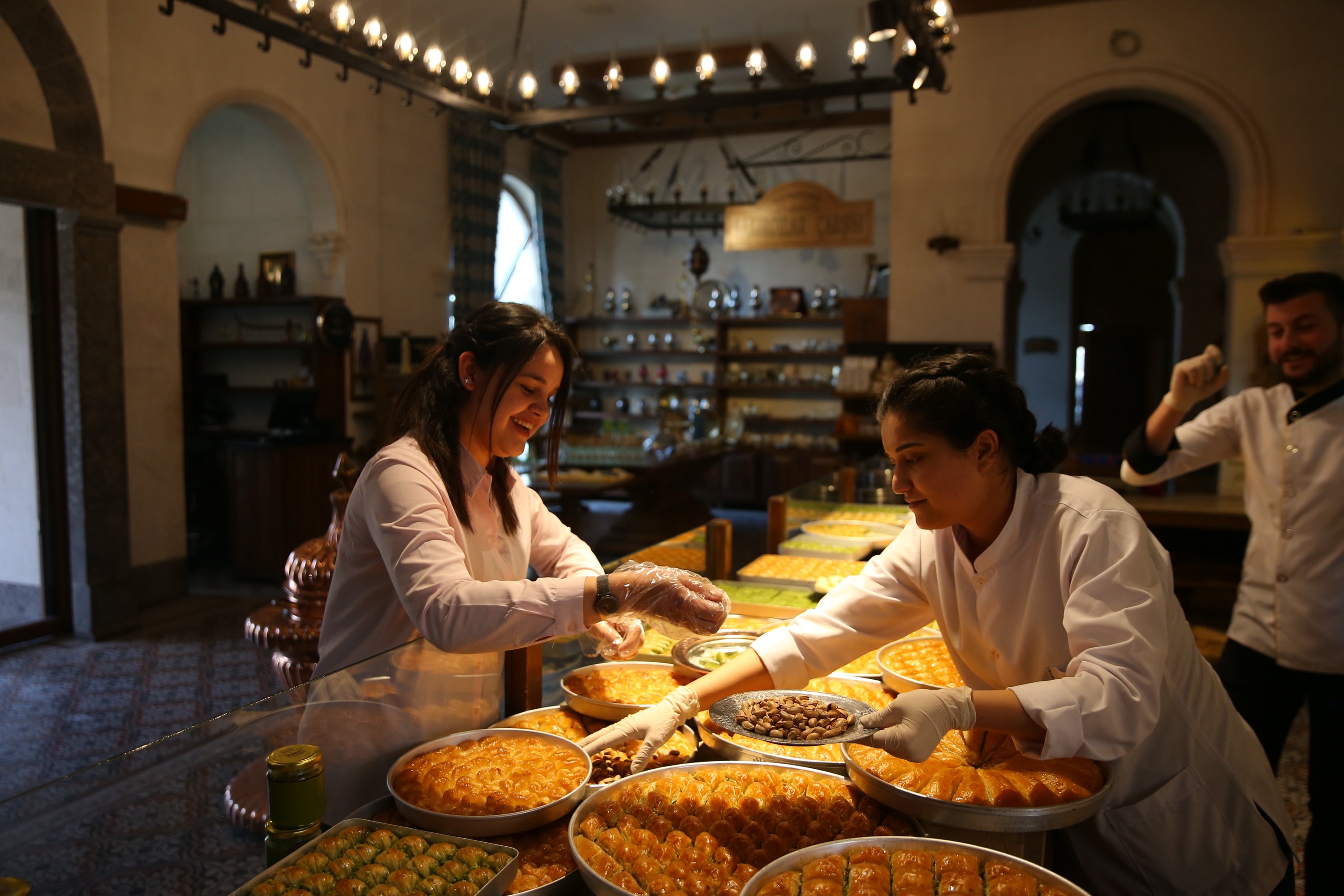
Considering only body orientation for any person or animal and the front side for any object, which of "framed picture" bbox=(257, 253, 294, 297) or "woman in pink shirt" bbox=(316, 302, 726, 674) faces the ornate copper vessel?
the framed picture

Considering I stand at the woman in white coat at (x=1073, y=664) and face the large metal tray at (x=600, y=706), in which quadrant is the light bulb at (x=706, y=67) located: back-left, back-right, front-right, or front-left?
front-right

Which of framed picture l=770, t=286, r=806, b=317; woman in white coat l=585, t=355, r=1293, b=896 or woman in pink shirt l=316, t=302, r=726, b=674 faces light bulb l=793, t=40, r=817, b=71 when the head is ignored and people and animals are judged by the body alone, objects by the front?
the framed picture

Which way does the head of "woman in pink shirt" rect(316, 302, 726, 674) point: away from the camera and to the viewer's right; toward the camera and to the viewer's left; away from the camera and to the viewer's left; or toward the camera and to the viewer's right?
toward the camera and to the viewer's right

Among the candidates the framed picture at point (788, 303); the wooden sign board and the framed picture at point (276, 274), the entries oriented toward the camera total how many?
3

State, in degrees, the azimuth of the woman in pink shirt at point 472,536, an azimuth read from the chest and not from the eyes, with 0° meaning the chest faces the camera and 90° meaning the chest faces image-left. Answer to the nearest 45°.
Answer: approximately 315°

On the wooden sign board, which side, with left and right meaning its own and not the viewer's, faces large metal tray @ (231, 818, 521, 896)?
front

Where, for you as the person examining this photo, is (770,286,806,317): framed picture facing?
facing the viewer

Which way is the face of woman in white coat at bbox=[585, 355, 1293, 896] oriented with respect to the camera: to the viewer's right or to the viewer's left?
to the viewer's left

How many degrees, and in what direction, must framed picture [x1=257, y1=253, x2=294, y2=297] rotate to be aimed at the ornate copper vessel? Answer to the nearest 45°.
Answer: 0° — it already faces it

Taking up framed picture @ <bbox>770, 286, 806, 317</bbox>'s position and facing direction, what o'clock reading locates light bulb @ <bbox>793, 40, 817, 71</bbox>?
The light bulb is roughly at 12 o'clock from the framed picture.

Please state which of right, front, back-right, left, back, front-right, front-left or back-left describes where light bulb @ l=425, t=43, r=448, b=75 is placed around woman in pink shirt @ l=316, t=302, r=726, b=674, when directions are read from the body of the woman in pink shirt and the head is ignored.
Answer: back-left

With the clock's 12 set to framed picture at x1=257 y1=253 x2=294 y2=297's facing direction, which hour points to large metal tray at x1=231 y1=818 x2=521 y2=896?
The large metal tray is roughly at 12 o'clock from the framed picture.

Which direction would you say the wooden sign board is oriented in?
toward the camera

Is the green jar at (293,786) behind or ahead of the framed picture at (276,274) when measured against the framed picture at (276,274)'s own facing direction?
ahead

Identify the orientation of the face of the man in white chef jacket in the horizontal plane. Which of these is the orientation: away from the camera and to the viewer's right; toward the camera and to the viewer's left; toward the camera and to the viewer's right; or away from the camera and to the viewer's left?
toward the camera and to the viewer's left

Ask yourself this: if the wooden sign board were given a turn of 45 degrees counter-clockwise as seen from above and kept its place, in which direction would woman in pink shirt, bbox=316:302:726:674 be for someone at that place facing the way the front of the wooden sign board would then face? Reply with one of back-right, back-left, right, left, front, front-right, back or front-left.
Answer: front-right
